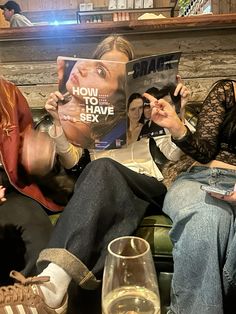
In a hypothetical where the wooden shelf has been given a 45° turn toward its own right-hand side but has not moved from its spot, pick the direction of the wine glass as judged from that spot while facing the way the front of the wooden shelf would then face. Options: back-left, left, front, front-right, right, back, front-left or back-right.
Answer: front-left

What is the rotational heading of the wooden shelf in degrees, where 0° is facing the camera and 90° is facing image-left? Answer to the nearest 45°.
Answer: approximately 0°

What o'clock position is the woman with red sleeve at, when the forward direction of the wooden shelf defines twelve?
The woman with red sleeve is roughly at 12 o'clock from the wooden shelf.
